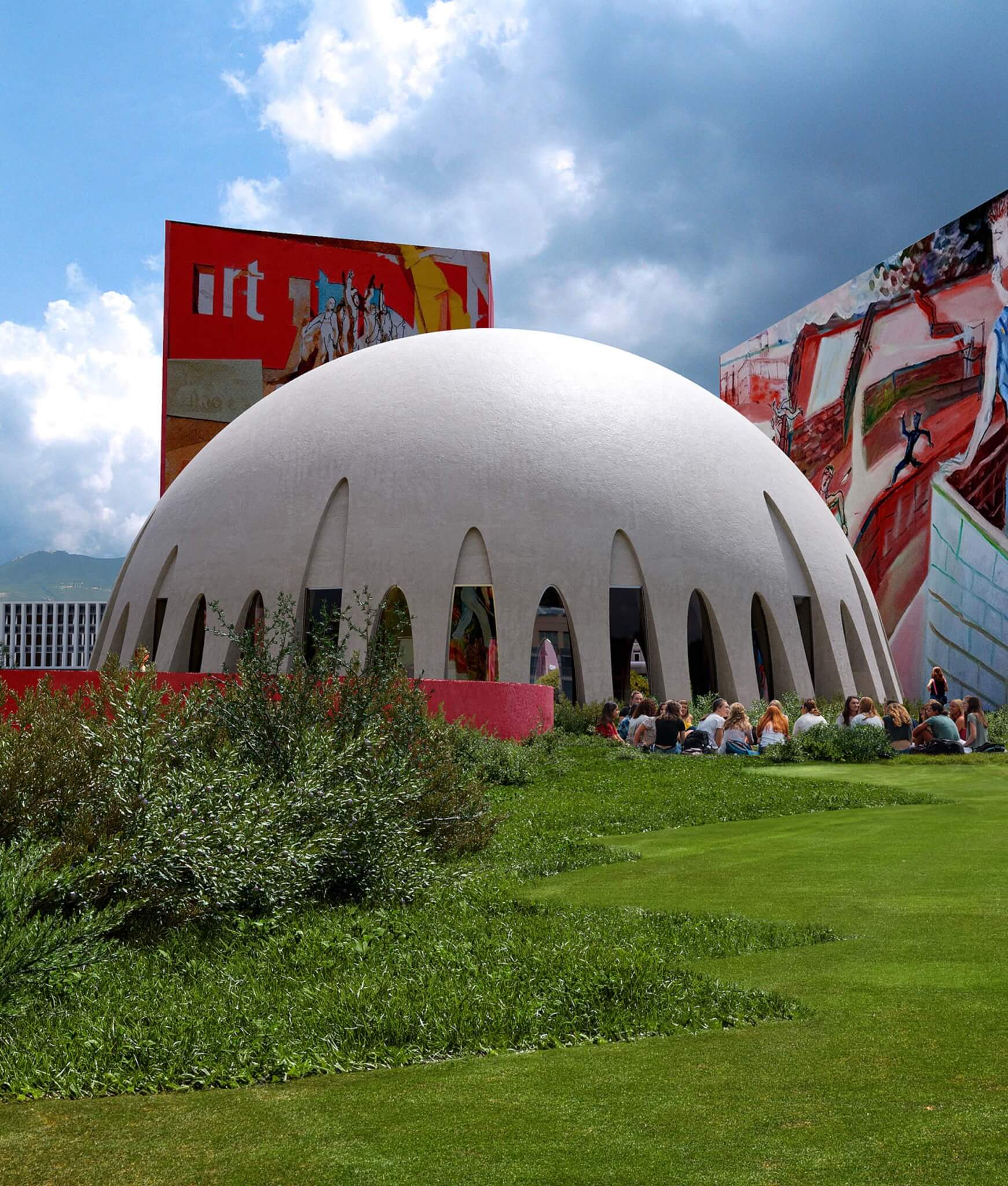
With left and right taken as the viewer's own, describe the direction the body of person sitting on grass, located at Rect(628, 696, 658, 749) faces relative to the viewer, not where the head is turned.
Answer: facing away from the viewer and to the right of the viewer

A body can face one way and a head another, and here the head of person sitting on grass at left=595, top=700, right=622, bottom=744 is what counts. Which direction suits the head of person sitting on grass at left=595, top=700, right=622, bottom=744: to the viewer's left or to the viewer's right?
to the viewer's right

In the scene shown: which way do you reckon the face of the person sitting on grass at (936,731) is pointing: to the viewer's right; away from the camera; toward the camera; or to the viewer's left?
to the viewer's left

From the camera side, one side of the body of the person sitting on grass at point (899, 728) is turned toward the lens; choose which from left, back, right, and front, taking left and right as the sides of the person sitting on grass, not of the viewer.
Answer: back

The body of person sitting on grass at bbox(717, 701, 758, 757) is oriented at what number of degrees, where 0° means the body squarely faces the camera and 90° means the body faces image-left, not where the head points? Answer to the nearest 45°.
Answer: approximately 180°

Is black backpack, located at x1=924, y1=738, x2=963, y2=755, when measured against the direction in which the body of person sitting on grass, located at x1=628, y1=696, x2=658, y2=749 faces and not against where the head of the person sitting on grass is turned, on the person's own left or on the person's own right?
on the person's own right

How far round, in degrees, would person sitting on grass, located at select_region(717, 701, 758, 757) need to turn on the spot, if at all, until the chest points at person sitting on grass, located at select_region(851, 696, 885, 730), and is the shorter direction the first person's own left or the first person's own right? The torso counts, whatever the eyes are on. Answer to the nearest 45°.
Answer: approximately 45° to the first person's own right

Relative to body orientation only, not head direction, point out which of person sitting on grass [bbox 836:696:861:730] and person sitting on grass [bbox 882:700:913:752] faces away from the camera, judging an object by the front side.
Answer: person sitting on grass [bbox 882:700:913:752]

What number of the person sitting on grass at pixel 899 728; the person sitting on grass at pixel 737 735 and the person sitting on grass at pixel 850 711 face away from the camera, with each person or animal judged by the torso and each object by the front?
2

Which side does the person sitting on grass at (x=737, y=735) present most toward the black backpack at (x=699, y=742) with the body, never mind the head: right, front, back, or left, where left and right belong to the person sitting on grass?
left

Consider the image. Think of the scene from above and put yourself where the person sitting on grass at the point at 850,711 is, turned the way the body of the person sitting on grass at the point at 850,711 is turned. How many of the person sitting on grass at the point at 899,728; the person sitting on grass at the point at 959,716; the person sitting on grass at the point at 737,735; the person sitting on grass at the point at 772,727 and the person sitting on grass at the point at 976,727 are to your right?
2
